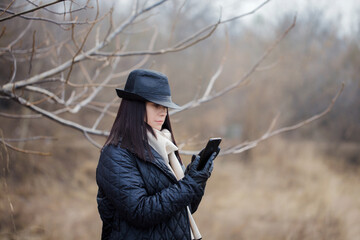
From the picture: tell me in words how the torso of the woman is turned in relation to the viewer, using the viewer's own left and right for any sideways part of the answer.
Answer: facing the viewer and to the right of the viewer

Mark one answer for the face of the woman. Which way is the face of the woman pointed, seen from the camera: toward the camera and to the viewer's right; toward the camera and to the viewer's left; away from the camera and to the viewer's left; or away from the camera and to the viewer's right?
toward the camera and to the viewer's right
